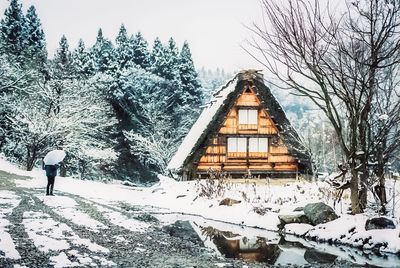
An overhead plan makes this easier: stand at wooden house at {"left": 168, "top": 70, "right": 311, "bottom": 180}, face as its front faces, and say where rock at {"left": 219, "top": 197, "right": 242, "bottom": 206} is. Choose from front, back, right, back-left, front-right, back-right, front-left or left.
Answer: front

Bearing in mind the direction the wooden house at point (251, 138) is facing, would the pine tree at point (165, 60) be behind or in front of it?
behind

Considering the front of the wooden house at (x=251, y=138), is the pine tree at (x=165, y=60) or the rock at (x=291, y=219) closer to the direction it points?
the rock

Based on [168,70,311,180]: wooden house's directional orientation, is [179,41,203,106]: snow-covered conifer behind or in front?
behind

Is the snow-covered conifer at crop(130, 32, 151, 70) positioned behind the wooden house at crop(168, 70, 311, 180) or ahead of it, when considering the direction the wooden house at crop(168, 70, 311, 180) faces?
behind

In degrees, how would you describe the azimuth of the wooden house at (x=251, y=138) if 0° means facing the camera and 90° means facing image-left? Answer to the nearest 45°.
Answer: approximately 0°

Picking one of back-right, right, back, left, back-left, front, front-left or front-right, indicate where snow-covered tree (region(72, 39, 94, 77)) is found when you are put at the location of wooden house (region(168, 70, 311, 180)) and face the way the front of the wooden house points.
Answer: back-right

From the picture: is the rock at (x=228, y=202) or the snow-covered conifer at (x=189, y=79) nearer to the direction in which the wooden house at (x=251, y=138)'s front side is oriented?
the rock

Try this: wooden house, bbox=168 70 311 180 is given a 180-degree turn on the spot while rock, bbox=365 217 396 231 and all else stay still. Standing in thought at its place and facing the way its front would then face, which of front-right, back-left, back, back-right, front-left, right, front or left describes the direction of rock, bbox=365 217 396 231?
back

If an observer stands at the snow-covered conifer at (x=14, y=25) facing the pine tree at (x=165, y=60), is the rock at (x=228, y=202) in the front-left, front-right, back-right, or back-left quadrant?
front-right

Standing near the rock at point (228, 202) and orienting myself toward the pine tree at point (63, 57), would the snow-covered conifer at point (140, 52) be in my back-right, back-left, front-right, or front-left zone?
front-right

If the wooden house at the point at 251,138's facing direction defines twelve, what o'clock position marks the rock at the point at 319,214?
The rock is roughly at 12 o'clock from the wooden house.

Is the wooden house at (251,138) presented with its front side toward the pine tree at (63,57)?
no

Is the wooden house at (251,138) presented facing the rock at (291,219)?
yes

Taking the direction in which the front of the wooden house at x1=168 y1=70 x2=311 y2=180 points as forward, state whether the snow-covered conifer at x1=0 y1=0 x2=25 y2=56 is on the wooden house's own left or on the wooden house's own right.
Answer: on the wooden house's own right

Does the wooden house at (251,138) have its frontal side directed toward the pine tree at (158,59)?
no

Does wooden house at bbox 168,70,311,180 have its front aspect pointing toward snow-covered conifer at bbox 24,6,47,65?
no
